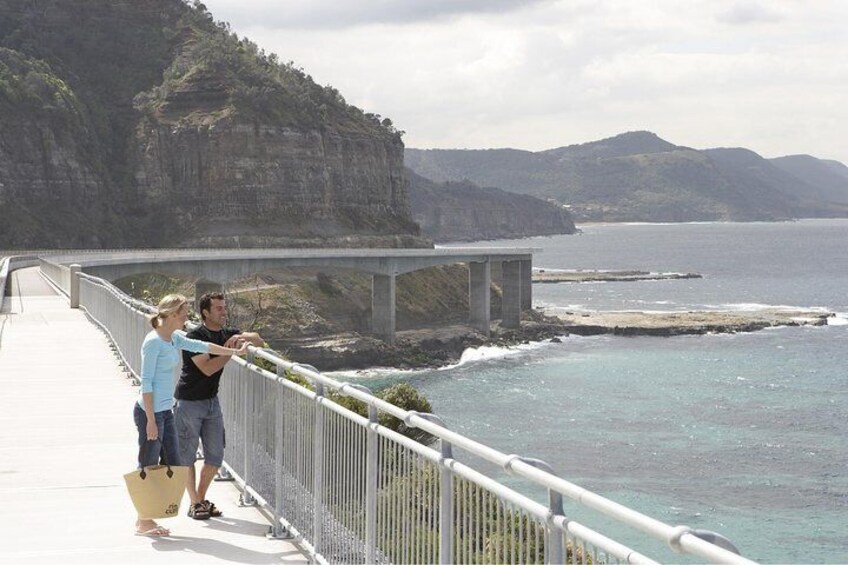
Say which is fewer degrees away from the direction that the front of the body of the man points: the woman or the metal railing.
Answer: the metal railing

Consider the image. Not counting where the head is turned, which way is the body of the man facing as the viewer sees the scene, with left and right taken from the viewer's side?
facing the viewer and to the right of the viewer

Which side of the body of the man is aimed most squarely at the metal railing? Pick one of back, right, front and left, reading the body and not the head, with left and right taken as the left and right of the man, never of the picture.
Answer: front

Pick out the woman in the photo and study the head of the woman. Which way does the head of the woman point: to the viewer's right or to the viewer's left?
to the viewer's right
